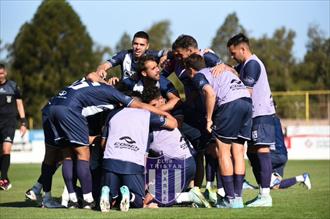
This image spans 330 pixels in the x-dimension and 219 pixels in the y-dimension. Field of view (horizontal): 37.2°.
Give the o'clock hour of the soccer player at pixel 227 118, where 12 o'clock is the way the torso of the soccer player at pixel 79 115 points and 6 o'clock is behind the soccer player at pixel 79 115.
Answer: the soccer player at pixel 227 118 is roughly at 2 o'clock from the soccer player at pixel 79 115.

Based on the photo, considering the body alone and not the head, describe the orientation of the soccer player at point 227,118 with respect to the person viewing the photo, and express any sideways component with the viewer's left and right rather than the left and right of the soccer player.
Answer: facing away from the viewer and to the left of the viewer

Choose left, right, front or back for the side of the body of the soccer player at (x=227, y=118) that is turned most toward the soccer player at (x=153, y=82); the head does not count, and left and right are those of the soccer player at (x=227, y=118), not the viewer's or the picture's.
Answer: front

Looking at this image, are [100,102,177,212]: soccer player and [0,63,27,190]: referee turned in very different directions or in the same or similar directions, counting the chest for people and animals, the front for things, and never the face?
very different directions

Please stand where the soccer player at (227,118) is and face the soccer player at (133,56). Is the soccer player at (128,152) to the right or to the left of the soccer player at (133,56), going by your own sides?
left

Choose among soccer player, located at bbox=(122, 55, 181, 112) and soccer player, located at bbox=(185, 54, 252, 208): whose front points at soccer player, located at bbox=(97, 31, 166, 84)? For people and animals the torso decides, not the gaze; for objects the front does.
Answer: soccer player, located at bbox=(185, 54, 252, 208)

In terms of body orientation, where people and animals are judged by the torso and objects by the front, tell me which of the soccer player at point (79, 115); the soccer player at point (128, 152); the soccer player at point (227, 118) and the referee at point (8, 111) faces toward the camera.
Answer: the referee at point (8, 111)

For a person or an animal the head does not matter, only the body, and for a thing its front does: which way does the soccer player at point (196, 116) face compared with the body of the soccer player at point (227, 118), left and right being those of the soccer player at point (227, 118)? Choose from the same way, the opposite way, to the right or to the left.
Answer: to the left

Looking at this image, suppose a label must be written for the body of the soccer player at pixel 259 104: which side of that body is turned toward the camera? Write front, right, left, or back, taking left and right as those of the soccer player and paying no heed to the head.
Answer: left

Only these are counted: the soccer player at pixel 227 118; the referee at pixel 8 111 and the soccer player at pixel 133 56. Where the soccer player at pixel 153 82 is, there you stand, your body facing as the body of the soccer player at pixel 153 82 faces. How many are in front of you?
1

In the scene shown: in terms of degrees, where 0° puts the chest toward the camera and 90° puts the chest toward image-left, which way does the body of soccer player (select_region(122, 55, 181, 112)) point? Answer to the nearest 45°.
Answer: approximately 315°

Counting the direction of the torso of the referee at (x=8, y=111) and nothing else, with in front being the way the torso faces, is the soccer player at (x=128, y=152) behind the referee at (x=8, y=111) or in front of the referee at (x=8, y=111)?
in front
